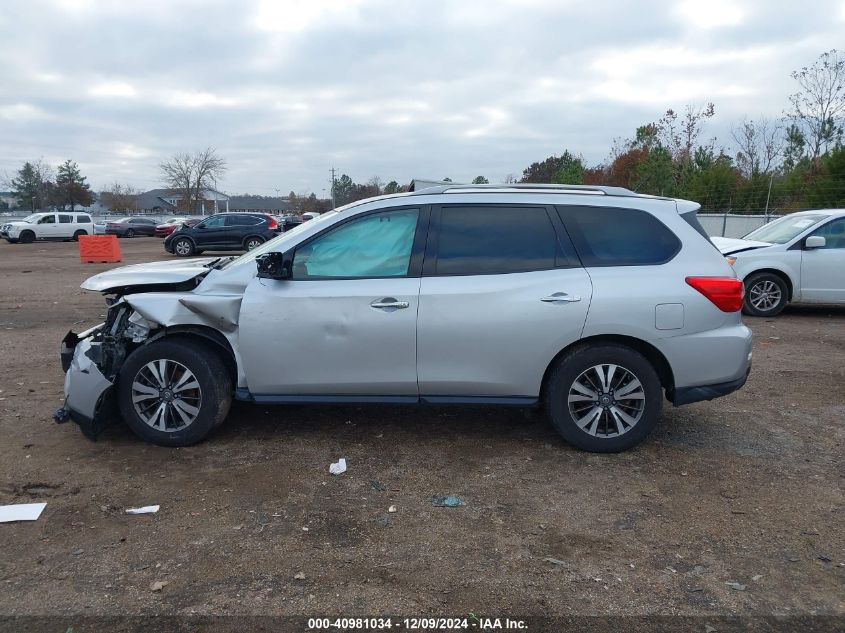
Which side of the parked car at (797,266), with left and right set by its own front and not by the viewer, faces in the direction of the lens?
left

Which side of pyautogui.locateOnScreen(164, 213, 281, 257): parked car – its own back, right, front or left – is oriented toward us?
left

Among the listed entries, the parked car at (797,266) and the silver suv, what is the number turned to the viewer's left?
2

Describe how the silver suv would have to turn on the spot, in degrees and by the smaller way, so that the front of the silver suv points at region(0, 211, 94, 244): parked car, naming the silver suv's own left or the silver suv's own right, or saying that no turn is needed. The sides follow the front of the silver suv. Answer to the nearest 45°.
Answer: approximately 45° to the silver suv's own right

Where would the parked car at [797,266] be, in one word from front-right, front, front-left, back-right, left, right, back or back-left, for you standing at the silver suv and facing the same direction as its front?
back-right

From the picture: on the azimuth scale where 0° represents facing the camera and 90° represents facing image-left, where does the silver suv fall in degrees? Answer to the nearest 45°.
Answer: approximately 90°

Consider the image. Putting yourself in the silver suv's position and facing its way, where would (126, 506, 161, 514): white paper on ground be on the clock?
The white paper on ground is roughly at 11 o'clock from the silver suv.

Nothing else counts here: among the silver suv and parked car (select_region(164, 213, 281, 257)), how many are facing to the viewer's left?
2

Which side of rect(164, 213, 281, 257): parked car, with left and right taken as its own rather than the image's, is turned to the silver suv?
left
